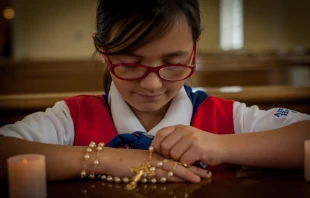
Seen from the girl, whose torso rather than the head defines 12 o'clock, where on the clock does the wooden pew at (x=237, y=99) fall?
The wooden pew is roughly at 7 o'clock from the girl.

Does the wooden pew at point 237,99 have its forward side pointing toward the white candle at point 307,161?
yes

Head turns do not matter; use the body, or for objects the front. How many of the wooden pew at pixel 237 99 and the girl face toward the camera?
2

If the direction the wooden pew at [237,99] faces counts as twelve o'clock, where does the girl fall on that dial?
The girl is roughly at 1 o'clock from the wooden pew.

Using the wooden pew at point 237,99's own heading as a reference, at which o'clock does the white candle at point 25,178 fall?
The white candle is roughly at 1 o'clock from the wooden pew.
